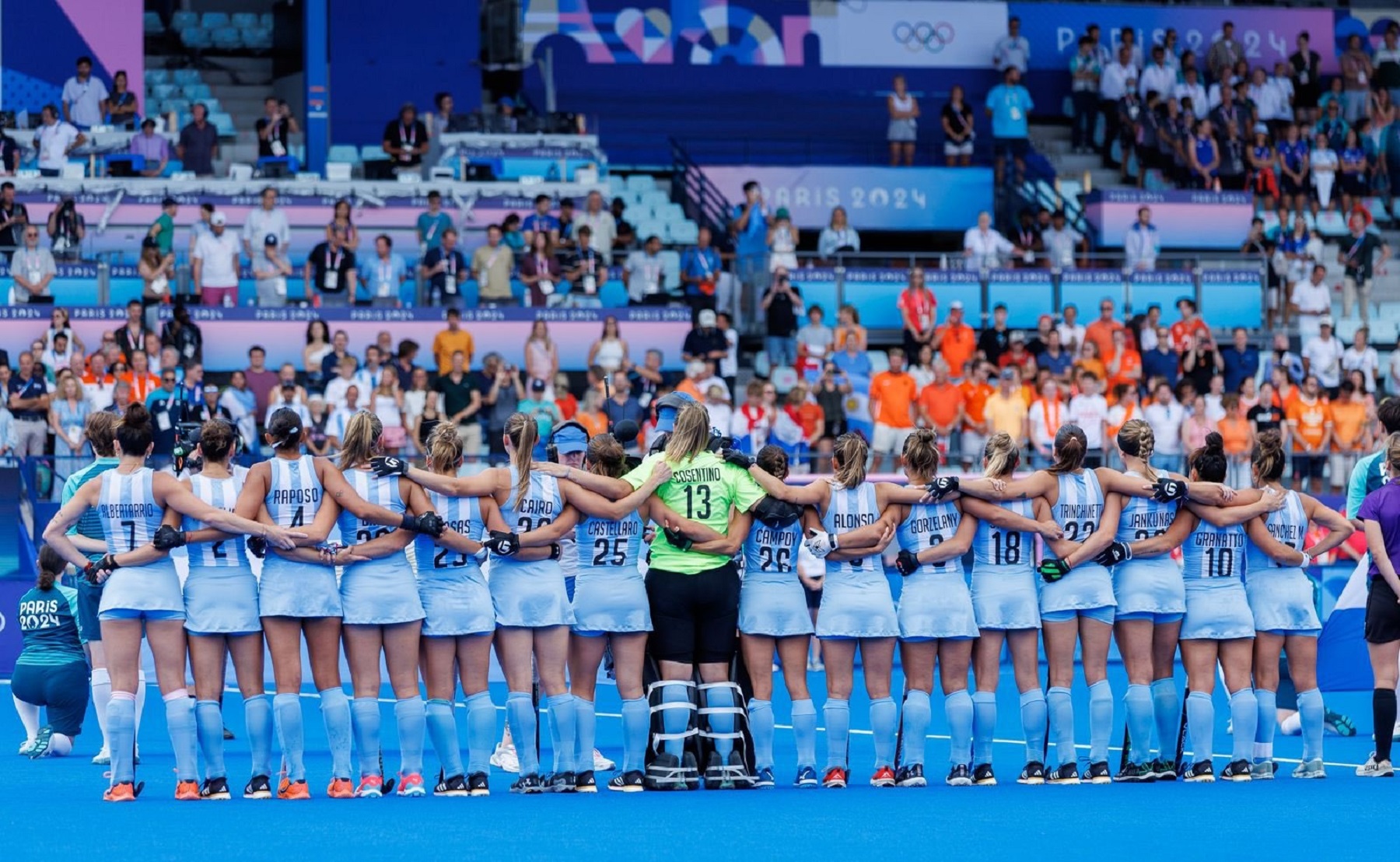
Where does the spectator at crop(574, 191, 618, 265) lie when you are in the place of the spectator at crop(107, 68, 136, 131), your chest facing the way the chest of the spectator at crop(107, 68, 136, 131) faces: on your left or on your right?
on your left

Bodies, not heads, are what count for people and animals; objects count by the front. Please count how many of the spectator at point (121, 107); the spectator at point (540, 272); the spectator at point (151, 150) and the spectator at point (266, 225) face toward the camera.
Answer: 4

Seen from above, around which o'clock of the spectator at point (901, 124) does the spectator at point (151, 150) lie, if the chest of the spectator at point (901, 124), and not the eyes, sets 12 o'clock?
the spectator at point (151, 150) is roughly at 2 o'clock from the spectator at point (901, 124).

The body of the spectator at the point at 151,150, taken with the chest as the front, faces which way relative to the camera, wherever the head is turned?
toward the camera

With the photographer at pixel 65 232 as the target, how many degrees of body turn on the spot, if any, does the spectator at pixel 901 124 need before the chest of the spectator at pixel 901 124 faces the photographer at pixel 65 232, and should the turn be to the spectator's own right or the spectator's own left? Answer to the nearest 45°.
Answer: approximately 45° to the spectator's own right

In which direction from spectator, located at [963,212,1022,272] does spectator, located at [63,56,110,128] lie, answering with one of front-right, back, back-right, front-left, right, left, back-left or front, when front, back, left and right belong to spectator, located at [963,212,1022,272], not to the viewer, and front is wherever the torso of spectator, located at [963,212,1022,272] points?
right

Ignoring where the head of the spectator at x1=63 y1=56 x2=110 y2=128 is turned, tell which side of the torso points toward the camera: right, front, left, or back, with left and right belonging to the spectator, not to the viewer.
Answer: front

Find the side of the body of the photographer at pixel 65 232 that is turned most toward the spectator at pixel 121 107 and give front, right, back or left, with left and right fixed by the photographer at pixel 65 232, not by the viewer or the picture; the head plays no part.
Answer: back

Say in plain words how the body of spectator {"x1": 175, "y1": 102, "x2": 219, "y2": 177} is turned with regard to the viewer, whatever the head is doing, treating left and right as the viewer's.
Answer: facing the viewer
